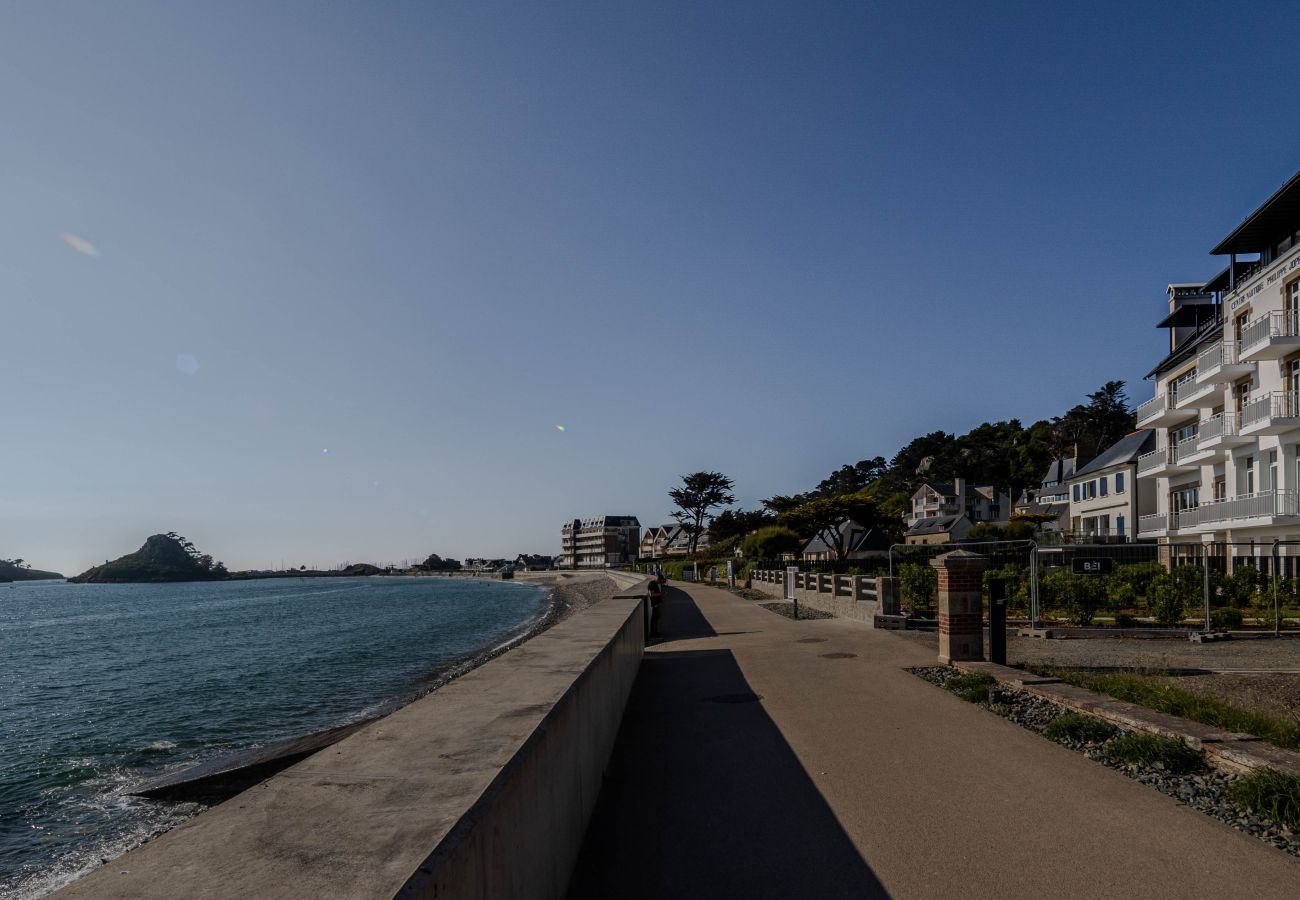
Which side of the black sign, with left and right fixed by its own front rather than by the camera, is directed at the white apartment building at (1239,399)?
back

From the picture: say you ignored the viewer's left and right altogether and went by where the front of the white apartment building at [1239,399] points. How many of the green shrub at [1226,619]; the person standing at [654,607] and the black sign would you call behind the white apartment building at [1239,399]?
0

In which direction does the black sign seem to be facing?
toward the camera

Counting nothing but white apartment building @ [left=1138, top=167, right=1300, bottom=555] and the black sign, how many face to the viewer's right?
0

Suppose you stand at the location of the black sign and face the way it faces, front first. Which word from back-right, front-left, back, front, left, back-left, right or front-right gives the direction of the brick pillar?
front

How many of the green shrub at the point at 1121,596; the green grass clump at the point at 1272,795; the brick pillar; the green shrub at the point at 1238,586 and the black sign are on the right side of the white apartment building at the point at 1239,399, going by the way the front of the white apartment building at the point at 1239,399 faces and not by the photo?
0

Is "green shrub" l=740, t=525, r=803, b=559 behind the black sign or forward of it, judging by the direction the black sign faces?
behind

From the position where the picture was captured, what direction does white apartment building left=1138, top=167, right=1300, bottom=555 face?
facing the viewer and to the left of the viewer

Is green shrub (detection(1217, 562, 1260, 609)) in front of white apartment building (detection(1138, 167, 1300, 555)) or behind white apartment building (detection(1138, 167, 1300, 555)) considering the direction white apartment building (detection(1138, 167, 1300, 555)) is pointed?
in front

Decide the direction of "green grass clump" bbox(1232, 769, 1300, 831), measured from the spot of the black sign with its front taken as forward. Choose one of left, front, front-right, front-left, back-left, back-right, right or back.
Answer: front

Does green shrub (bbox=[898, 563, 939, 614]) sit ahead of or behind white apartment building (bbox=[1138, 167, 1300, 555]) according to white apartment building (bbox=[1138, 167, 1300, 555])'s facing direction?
ahead

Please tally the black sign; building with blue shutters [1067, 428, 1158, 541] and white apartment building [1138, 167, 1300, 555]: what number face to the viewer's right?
0

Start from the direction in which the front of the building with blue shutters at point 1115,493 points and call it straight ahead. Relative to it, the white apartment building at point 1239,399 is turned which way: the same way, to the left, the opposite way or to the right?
the same way
